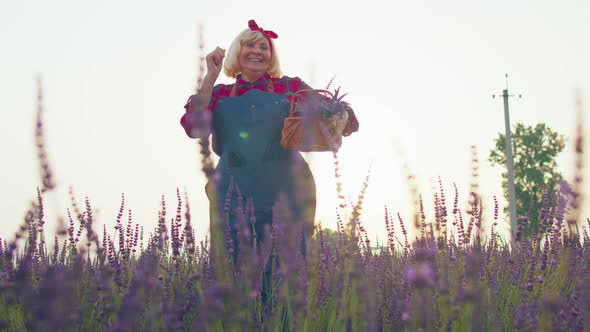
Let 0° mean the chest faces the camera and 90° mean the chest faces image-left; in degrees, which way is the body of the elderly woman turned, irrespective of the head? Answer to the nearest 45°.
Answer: approximately 0°

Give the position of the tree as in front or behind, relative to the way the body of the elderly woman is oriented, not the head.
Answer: behind
